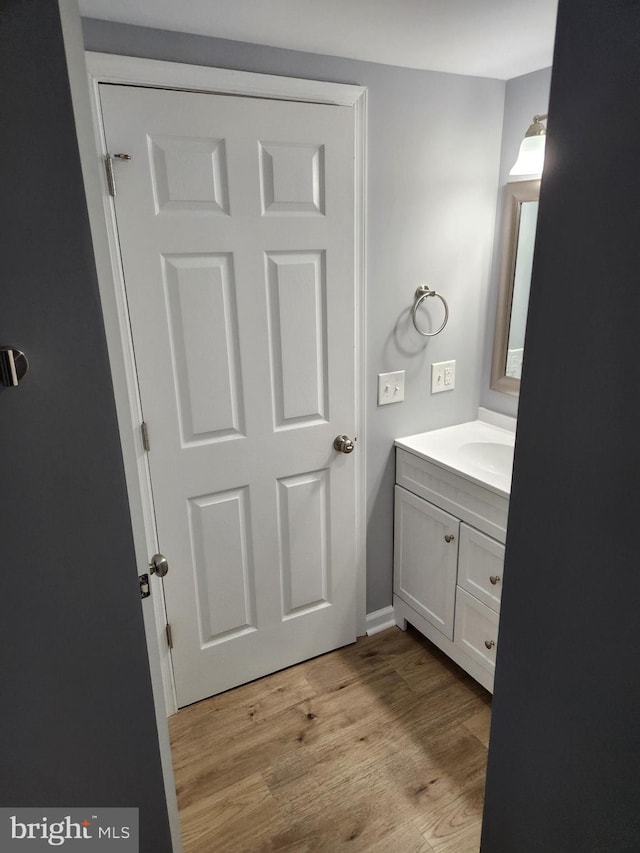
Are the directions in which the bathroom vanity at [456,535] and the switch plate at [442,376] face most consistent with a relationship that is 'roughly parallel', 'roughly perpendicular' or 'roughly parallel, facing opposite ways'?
roughly perpendicular

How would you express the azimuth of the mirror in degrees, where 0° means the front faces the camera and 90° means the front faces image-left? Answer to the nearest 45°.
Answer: approximately 45°

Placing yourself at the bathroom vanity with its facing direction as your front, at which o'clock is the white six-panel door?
The white six-panel door is roughly at 1 o'clock from the bathroom vanity.

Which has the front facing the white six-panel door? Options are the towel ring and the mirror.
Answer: the mirror

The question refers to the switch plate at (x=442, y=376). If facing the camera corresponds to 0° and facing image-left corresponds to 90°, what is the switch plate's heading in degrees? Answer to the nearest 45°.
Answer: approximately 315°

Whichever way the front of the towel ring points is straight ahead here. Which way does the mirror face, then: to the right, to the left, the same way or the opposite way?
to the right

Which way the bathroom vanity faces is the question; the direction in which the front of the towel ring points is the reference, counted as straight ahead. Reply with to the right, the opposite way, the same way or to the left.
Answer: to the right

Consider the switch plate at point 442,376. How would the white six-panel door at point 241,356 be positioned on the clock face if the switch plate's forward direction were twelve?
The white six-panel door is roughly at 3 o'clock from the switch plate.
